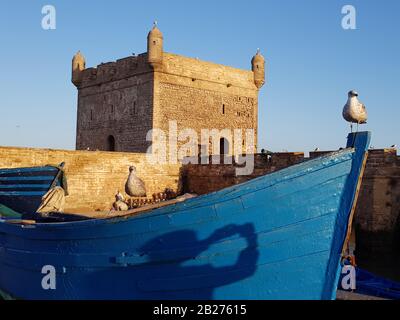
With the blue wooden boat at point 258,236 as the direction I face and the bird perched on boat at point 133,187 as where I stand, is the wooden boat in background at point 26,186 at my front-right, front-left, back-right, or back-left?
back-right

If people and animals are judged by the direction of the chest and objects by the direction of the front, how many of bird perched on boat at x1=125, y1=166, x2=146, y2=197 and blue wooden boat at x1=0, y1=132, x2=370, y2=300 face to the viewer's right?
1

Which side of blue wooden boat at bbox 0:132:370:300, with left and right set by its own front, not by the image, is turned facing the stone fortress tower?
left

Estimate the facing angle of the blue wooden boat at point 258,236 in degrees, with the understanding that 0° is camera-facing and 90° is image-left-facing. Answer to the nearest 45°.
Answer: approximately 270°

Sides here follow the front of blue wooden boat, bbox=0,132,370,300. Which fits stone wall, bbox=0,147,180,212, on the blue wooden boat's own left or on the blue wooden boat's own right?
on the blue wooden boat's own left
